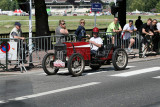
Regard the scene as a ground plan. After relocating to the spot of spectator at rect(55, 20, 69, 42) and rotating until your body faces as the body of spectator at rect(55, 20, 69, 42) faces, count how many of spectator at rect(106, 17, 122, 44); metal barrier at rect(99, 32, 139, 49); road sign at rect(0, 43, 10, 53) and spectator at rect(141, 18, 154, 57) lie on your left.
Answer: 3

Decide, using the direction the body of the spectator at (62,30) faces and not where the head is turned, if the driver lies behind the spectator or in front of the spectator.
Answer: in front

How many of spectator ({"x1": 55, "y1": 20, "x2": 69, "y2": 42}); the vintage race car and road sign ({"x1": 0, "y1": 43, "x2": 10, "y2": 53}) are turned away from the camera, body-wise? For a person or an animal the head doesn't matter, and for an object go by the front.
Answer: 0

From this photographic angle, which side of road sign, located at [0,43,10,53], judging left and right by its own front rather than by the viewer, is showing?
front

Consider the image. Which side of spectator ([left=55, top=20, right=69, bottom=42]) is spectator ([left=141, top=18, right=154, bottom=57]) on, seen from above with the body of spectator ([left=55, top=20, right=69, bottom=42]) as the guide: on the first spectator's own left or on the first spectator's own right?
on the first spectator's own left

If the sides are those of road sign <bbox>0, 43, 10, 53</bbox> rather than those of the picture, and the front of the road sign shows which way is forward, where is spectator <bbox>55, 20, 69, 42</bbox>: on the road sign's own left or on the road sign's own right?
on the road sign's own left

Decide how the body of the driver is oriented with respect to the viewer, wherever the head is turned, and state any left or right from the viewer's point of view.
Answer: facing the viewer and to the left of the viewer

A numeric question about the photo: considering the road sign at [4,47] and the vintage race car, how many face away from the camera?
0

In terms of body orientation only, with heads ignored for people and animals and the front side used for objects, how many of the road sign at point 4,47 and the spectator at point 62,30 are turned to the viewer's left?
0

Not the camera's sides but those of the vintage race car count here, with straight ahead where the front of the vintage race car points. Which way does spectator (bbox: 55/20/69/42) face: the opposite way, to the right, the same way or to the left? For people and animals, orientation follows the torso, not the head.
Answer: to the left

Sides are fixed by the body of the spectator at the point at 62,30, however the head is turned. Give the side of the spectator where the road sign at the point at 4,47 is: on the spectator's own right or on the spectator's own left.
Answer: on the spectator's own right
